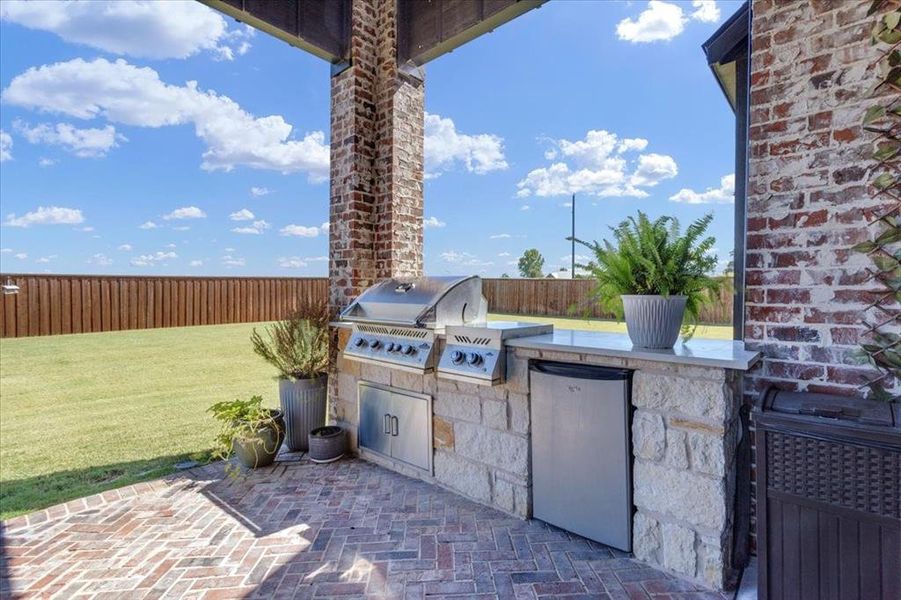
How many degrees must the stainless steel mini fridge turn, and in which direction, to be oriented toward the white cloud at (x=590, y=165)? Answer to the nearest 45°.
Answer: approximately 135° to its right

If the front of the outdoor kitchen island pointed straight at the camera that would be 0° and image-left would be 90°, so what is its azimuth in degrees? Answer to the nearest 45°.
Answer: approximately 45°

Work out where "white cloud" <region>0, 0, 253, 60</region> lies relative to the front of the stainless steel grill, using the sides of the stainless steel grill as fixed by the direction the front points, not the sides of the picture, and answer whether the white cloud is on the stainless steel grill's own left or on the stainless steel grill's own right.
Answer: on the stainless steel grill's own right

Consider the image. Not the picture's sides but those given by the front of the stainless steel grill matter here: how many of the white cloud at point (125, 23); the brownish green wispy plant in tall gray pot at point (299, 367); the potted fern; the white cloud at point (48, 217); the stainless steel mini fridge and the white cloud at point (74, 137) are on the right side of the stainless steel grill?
4

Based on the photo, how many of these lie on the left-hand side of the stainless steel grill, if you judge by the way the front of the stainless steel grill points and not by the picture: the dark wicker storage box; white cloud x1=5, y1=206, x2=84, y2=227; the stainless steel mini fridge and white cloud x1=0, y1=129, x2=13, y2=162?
2

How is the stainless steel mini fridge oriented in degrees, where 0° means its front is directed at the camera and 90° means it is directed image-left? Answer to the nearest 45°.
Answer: approximately 45°

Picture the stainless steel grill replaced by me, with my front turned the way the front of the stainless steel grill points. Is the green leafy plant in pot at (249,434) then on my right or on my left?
on my right

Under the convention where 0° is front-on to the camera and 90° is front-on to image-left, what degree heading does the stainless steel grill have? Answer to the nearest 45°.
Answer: approximately 45°

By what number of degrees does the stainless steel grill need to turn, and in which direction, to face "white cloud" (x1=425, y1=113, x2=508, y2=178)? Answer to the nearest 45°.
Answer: approximately 135° to its right

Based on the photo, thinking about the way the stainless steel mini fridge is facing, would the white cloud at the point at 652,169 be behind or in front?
behind
